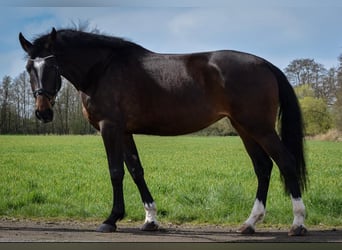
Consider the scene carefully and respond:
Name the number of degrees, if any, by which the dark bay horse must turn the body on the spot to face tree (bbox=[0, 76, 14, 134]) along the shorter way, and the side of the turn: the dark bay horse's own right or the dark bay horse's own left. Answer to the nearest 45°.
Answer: approximately 45° to the dark bay horse's own right

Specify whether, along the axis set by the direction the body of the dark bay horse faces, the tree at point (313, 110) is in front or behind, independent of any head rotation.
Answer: behind

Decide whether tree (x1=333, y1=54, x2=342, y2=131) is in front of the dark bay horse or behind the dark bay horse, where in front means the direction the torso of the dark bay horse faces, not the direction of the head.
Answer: behind

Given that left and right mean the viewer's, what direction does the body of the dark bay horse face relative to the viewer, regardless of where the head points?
facing to the left of the viewer

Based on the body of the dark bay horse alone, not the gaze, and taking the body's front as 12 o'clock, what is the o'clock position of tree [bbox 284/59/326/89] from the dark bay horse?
The tree is roughly at 5 o'clock from the dark bay horse.
